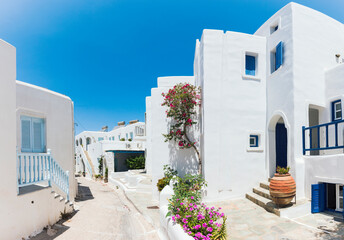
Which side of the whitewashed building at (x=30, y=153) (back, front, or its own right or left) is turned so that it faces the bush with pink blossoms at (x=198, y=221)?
front

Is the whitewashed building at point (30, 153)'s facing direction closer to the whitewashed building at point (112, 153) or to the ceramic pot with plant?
the ceramic pot with plant

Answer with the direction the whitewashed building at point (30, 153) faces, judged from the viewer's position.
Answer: facing the viewer and to the right of the viewer
